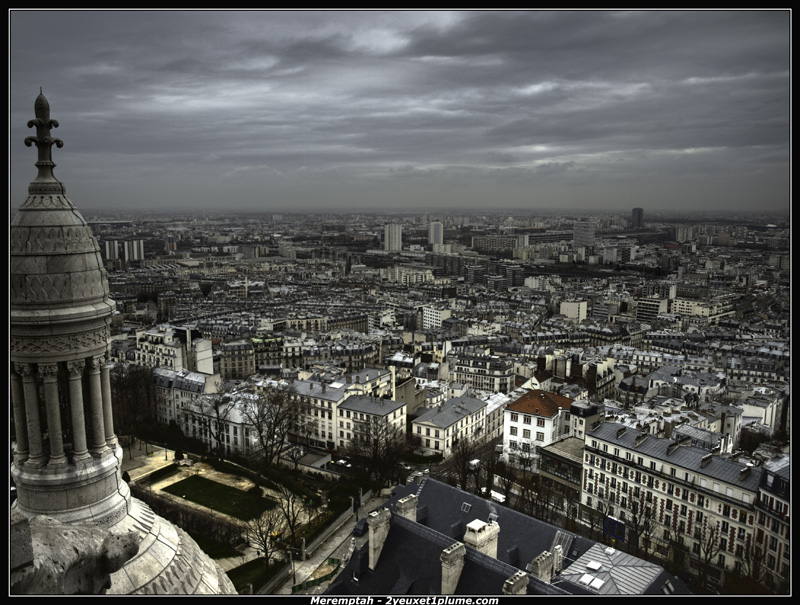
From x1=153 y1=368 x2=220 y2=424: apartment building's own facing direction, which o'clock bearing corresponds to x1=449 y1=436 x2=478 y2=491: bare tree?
The bare tree is roughly at 9 o'clock from the apartment building.

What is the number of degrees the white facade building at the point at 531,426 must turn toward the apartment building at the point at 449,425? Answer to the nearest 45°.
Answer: approximately 90° to its right

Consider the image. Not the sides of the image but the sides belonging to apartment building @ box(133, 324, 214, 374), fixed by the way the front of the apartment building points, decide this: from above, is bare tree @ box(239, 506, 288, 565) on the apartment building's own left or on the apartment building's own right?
on the apartment building's own left

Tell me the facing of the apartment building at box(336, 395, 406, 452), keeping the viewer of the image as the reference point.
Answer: facing the viewer and to the left of the viewer

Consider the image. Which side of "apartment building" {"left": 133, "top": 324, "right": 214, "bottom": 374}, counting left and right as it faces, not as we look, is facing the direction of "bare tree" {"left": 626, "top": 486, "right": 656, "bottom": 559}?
left

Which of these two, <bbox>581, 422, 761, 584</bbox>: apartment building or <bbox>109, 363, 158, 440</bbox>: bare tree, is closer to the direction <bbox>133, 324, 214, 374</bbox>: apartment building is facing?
the bare tree

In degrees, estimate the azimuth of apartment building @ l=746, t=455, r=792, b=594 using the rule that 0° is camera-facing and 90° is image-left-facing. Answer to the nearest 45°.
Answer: approximately 45°

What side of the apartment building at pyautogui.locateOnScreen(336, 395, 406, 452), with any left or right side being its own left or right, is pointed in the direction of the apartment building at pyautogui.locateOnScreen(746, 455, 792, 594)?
left

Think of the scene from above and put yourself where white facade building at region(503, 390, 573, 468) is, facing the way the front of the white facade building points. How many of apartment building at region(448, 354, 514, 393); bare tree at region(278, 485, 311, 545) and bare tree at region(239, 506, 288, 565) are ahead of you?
2

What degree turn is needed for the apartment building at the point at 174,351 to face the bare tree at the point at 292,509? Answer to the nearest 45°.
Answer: approximately 45° to its left

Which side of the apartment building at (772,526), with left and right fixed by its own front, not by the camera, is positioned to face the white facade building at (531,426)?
right
